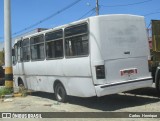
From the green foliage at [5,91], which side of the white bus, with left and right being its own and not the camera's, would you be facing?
front

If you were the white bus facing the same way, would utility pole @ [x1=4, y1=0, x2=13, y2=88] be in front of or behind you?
in front

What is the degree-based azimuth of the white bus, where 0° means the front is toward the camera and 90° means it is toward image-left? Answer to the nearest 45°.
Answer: approximately 135°
